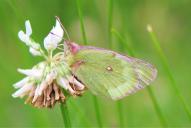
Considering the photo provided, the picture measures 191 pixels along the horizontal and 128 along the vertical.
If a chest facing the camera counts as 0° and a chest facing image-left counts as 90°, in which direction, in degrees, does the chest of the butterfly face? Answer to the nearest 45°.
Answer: approximately 90°
